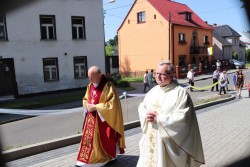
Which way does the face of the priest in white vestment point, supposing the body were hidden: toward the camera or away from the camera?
toward the camera

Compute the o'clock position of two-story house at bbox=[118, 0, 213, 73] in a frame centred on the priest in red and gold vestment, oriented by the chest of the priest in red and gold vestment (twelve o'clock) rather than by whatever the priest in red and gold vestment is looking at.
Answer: The two-story house is roughly at 5 o'clock from the priest in red and gold vestment.

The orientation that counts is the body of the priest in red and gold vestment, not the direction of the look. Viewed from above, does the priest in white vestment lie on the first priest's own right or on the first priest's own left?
on the first priest's own left

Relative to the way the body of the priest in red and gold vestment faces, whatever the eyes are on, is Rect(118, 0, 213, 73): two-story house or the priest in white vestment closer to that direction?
the priest in white vestment

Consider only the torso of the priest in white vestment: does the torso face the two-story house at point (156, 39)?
no

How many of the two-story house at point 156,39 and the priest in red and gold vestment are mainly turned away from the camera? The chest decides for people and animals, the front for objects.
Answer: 0

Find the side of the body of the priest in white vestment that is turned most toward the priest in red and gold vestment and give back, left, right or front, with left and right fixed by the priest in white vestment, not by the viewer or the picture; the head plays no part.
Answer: right

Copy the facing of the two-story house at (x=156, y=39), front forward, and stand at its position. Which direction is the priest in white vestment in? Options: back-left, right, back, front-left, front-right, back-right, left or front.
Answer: front-right

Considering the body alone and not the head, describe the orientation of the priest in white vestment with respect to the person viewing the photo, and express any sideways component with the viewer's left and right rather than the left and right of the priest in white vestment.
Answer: facing the viewer and to the left of the viewer

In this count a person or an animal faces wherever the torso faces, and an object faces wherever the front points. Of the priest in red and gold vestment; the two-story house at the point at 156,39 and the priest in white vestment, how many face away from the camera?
0

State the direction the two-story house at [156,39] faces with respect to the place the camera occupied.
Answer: facing the viewer and to the right of the viewer

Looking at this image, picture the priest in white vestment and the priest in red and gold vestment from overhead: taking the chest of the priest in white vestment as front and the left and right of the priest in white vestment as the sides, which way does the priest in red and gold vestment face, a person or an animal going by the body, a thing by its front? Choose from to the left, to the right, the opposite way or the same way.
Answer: the same way

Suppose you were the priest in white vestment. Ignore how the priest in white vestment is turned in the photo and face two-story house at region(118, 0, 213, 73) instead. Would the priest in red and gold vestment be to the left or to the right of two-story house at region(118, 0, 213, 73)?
left

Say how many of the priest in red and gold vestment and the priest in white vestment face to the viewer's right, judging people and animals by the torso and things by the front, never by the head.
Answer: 0
